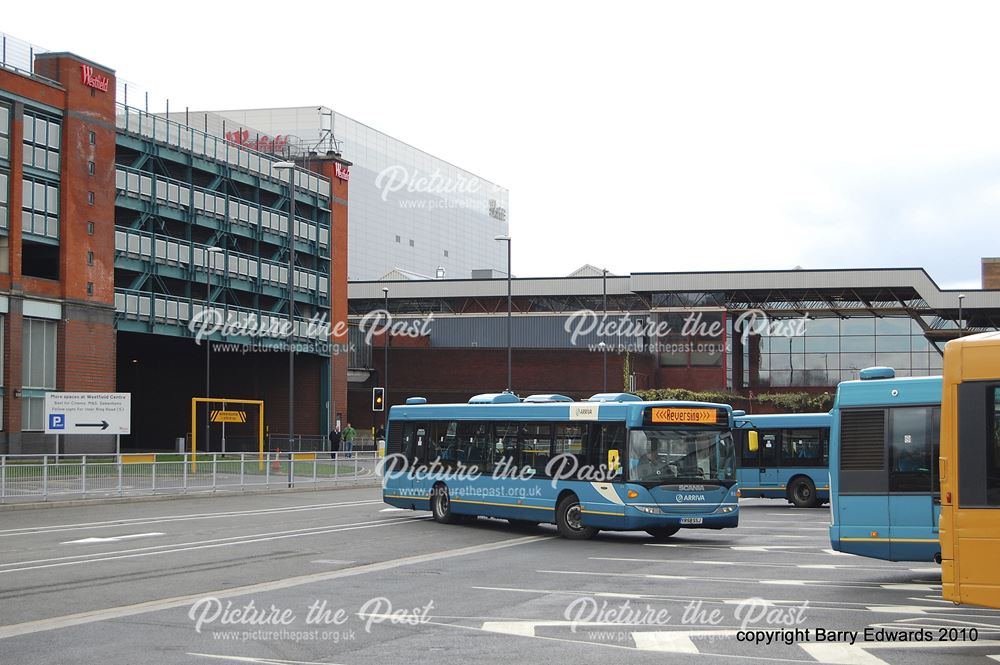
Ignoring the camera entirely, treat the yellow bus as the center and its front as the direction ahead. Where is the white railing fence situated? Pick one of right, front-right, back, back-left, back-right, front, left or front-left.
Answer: back-left

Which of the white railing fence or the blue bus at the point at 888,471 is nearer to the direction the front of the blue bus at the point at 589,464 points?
the blue bus

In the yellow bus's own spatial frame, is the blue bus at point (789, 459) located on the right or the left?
on its left

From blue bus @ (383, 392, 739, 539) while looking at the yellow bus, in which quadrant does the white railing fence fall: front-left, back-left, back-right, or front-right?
back-right

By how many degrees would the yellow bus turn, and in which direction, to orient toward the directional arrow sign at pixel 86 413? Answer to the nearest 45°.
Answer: approximately 135° to its left

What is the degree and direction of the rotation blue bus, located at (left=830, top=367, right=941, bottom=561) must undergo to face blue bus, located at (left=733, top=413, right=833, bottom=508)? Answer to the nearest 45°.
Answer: approximately 90° to its left
